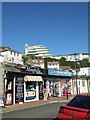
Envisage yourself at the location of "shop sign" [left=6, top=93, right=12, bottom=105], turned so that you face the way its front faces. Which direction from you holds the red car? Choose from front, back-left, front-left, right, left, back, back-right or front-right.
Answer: front

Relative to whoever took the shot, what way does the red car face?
facing away from the viewer and to the right of the viewer

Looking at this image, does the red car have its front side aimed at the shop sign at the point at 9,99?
no

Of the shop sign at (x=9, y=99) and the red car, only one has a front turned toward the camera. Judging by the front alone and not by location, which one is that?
the shop sign

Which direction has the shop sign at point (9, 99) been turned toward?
toward the camera

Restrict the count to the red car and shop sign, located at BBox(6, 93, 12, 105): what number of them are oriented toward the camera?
1
